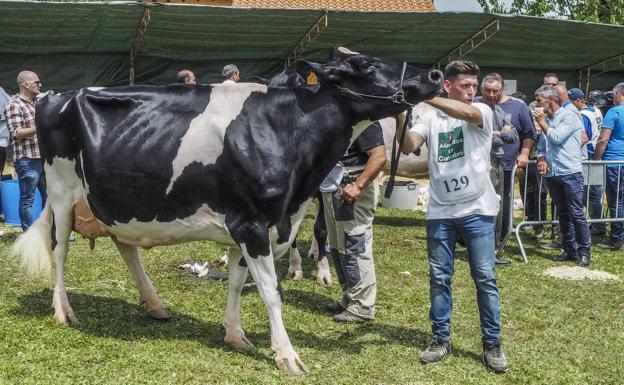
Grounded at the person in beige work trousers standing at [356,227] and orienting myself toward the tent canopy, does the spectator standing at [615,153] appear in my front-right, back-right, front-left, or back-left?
front-right

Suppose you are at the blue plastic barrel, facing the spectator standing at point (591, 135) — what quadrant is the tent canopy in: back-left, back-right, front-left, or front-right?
front-left

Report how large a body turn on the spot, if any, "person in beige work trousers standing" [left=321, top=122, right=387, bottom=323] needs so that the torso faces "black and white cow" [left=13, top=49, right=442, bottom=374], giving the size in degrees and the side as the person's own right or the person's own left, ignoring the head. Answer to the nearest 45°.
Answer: approximately 45° to the person's own left

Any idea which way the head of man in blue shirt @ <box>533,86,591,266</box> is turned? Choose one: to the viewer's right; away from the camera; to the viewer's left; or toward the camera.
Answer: to the viewer's left

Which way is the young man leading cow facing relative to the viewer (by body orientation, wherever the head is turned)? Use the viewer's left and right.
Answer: facing the viewer

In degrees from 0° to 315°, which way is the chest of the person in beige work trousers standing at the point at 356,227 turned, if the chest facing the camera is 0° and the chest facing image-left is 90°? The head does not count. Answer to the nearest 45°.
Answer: approximately 90°

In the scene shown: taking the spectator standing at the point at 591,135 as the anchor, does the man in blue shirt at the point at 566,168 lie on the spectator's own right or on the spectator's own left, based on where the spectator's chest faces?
on the spectator's own left

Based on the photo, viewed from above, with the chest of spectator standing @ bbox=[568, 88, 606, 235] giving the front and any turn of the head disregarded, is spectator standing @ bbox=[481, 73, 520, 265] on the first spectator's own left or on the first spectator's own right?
on the first spectator's own left

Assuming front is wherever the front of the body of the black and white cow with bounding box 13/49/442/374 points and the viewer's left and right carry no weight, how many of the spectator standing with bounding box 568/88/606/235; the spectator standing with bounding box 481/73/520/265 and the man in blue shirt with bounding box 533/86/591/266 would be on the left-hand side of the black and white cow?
3

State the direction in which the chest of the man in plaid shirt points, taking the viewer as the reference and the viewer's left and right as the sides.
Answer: facing to the right of the viewer

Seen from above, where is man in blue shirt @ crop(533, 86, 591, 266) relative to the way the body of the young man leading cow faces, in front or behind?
behind

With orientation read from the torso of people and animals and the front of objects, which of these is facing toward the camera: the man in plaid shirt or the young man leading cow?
the young man leading cow

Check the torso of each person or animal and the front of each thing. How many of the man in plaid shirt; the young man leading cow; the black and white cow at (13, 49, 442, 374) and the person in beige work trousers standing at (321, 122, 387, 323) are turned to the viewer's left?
1
